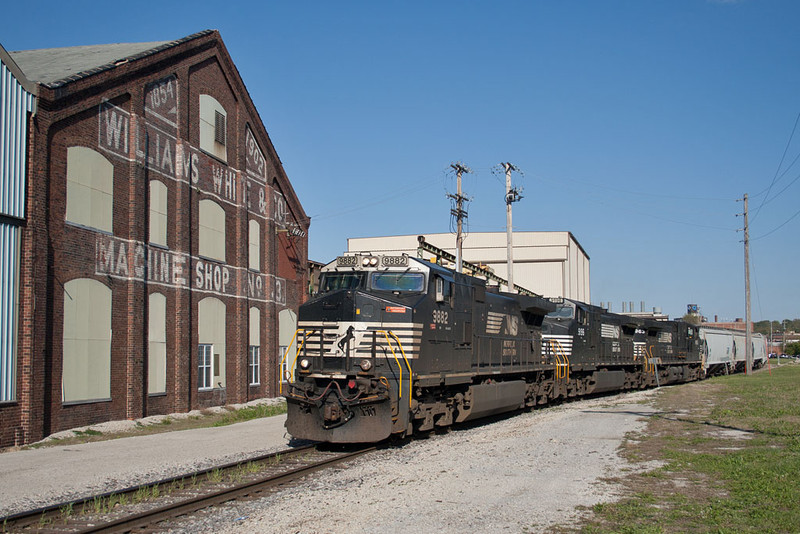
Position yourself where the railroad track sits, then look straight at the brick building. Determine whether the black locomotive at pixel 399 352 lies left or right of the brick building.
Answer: right

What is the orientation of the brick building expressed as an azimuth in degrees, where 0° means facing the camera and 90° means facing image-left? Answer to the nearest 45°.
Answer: approximately 315°

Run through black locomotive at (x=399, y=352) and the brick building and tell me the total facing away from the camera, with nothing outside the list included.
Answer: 0

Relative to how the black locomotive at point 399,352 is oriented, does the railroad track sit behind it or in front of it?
in front

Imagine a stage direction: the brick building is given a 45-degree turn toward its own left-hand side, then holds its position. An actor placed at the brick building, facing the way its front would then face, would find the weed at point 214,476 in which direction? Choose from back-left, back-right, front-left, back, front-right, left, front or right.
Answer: right

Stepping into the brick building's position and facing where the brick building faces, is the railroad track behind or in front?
in front

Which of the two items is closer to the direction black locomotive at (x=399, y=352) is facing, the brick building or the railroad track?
the railroad track
